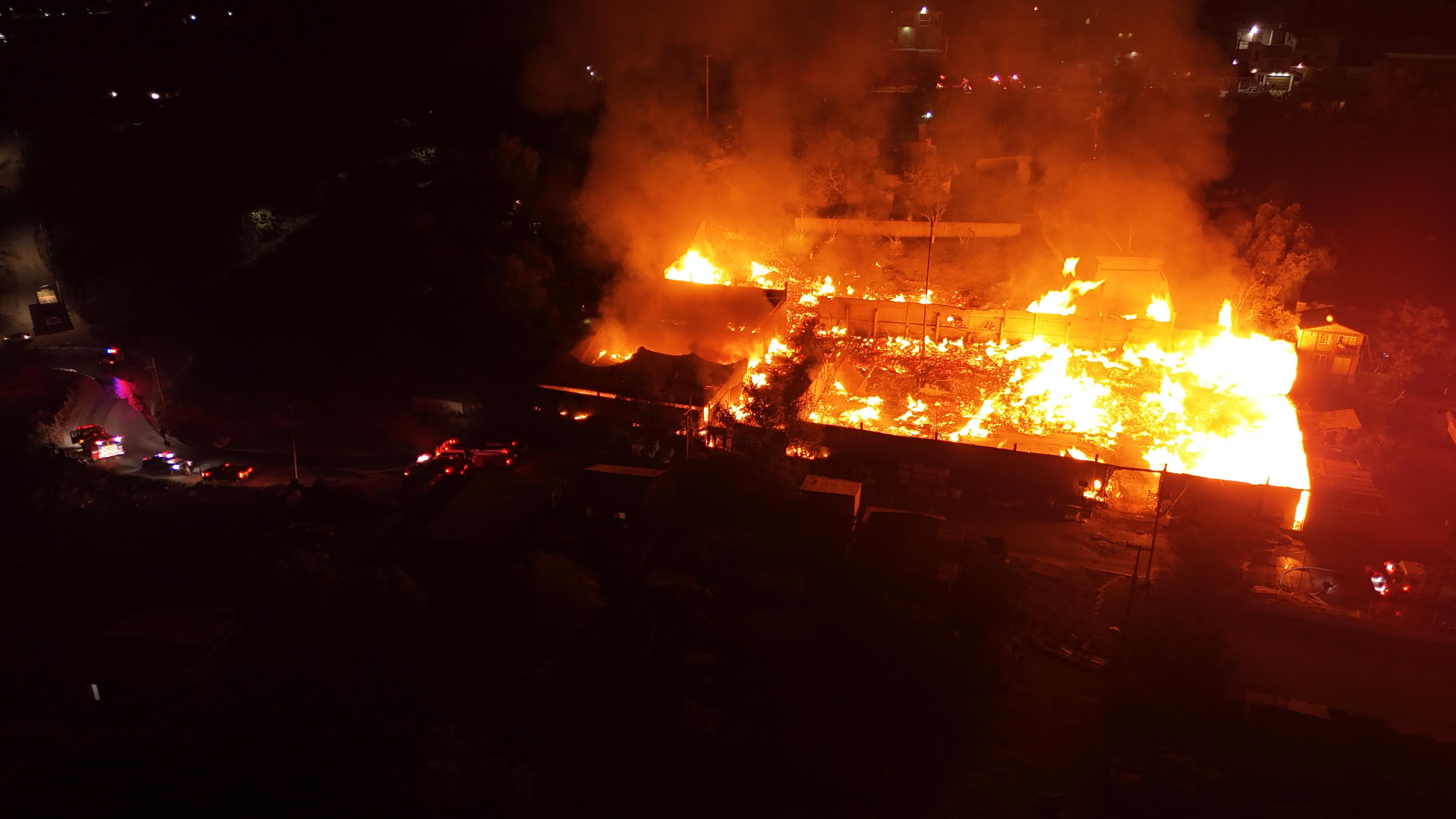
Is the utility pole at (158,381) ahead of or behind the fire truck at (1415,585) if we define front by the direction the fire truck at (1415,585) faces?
ahead

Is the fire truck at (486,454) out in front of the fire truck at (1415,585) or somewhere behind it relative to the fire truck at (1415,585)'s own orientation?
in front

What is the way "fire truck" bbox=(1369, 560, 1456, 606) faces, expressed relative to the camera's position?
facing to the left of the viewer

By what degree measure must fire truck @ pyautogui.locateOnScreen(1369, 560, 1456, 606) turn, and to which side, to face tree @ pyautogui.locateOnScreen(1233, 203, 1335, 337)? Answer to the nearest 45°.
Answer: approximately 45° to its right

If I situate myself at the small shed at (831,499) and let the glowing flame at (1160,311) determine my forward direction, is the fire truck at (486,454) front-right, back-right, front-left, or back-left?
back-left

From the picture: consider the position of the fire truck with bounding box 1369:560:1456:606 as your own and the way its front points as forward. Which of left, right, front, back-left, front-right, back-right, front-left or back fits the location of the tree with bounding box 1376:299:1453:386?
right

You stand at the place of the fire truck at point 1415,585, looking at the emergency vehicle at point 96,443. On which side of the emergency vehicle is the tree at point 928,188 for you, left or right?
right

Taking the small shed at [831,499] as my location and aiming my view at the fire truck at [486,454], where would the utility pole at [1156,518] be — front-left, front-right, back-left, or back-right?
back-right

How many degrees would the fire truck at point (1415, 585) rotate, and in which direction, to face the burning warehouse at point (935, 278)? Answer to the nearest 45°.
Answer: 0° — it already faces it

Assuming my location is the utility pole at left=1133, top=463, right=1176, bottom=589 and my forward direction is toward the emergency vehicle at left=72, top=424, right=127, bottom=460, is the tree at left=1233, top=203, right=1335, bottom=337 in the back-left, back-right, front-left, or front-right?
back-right

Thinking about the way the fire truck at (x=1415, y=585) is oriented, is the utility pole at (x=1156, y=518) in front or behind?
in front

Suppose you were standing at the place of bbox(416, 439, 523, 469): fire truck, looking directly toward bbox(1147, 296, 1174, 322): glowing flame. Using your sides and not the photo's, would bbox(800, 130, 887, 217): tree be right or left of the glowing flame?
left
